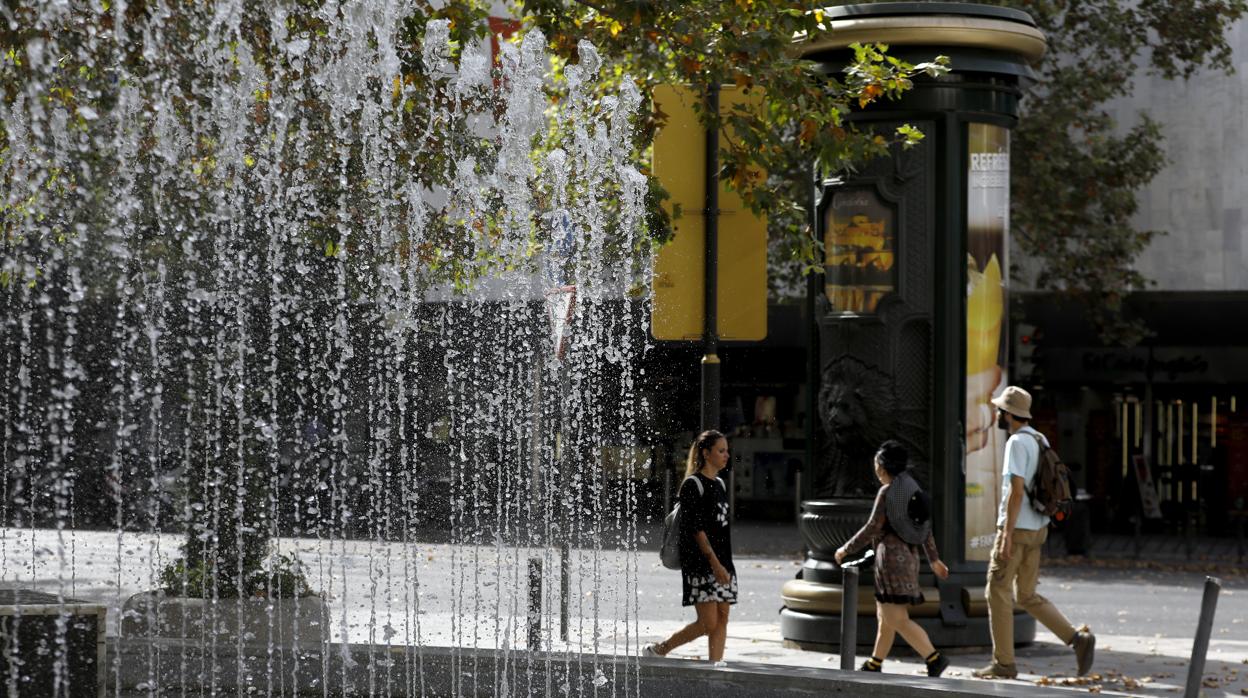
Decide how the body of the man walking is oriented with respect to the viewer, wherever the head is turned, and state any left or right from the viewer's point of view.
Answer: facing to the left of the viewer

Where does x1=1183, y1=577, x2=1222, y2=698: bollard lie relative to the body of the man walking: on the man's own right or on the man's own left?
on the man's own left

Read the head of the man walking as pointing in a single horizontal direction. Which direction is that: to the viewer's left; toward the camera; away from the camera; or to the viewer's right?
to the viewer's left

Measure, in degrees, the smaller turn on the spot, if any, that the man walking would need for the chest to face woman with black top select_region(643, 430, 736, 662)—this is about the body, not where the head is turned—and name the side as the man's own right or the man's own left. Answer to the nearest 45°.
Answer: approximately 45° to the man's own left

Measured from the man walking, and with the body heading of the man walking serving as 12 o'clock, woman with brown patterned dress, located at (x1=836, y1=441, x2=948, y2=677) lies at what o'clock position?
The woman with brown patterned dress is roughly at 11 o'clock from the man walking.

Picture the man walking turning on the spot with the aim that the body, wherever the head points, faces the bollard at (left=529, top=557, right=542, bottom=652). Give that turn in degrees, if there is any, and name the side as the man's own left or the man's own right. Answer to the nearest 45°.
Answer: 0° — they already face it

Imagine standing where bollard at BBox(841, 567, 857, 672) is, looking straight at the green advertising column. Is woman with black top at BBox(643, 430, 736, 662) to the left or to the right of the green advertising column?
left

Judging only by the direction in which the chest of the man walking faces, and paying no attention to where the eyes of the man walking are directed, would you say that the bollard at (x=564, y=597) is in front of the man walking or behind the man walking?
in front

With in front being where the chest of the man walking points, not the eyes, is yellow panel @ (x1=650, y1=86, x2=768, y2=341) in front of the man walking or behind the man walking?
in front
